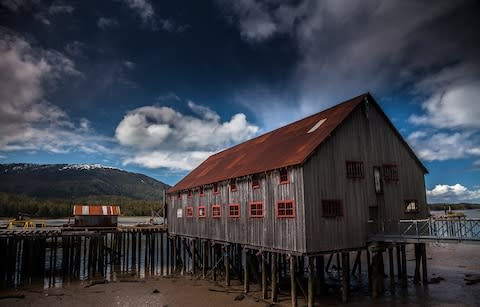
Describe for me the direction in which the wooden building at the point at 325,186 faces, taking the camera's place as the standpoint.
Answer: facing the viewer and to the right of the viewer

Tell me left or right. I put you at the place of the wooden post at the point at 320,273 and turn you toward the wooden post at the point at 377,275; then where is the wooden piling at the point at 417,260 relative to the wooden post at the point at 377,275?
left

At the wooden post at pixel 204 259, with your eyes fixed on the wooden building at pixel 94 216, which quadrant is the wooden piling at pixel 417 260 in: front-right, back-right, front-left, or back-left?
back-right

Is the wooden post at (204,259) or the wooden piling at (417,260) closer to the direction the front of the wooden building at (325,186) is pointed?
the wooden piling

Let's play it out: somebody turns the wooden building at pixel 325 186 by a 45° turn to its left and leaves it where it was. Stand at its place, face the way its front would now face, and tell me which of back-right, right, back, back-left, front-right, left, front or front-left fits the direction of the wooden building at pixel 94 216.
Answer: back-left
